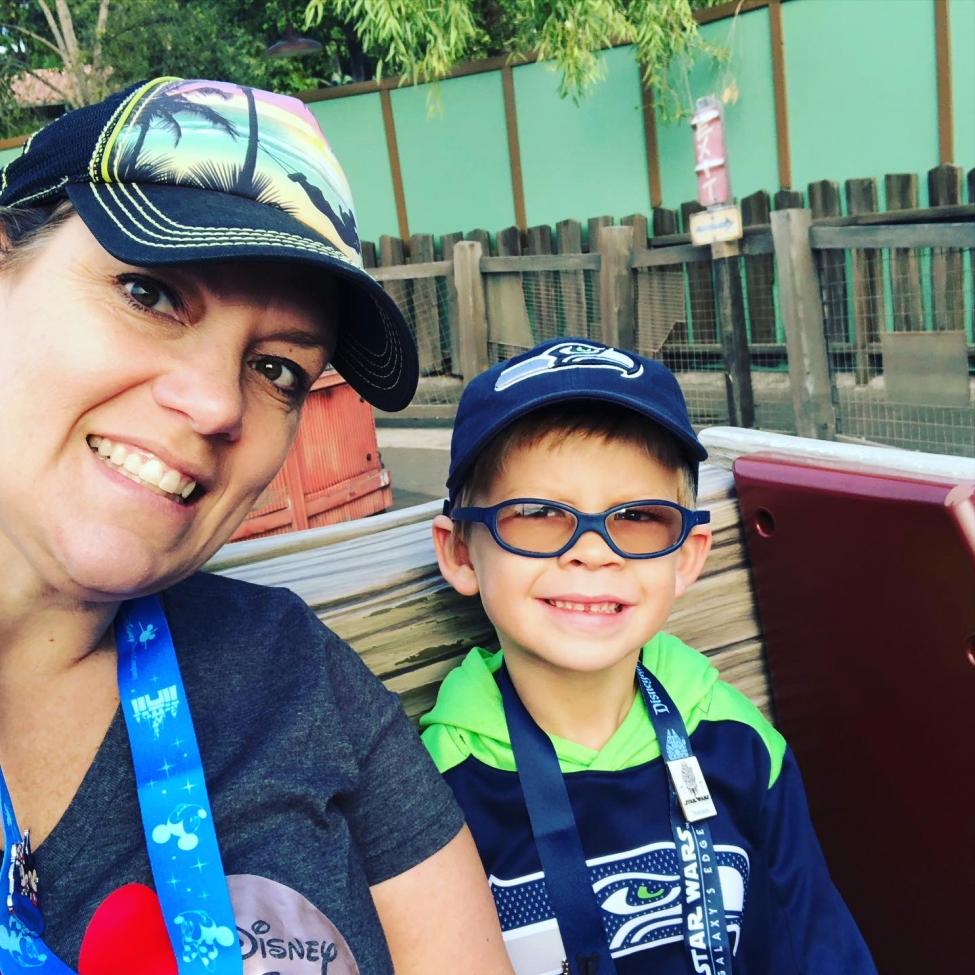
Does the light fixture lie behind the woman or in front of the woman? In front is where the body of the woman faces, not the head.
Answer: behind

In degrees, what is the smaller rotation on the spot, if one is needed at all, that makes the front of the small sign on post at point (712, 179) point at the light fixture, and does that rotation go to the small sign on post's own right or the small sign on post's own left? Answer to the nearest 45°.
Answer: approximately 135° to the small sign on post's own right

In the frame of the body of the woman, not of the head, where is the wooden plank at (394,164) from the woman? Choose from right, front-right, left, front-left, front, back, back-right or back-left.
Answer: back

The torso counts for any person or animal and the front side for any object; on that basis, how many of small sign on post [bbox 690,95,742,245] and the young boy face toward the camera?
2

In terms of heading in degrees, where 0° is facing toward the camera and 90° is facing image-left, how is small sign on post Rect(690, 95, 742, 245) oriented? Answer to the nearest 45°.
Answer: approximately 0°

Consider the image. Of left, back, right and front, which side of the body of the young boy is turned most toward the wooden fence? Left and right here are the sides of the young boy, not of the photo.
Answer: back

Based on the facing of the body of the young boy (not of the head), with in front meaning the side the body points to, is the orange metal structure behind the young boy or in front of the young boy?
behind

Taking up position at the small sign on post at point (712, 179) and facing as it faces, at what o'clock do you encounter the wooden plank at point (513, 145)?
The wooden plank is roughly at 5 o'clock from the small sign on post.

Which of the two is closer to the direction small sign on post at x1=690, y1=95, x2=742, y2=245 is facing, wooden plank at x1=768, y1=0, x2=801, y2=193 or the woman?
the woman

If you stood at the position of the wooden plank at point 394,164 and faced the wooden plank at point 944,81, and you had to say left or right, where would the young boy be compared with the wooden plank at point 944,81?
right

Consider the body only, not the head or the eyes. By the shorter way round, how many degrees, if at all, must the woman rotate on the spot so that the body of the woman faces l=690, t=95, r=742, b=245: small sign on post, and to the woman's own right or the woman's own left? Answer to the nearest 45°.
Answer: approximately 135° to the woman's own left

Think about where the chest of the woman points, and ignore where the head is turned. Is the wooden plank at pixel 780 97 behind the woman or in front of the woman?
behind
